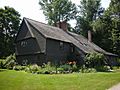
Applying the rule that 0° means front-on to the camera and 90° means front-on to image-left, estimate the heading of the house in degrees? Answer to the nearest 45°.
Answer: approximately 315°

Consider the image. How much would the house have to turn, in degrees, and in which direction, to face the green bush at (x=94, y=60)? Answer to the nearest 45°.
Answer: approximately 45° to its left
